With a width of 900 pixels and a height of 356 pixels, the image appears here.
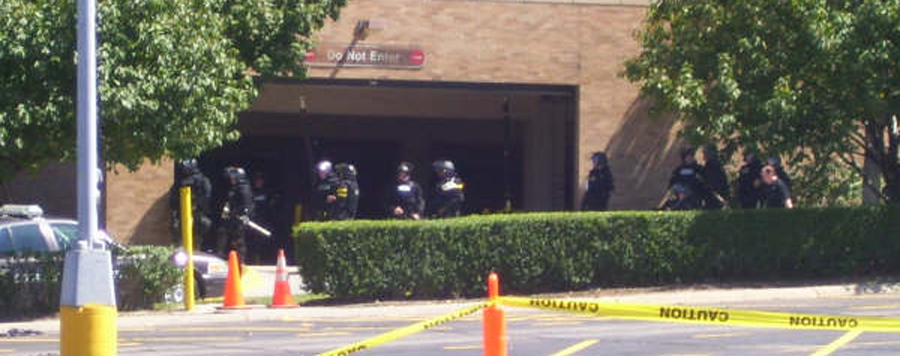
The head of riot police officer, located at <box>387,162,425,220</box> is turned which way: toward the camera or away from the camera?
toward the camera

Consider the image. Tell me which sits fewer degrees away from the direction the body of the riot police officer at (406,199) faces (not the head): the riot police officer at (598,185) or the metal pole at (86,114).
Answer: the metal pole

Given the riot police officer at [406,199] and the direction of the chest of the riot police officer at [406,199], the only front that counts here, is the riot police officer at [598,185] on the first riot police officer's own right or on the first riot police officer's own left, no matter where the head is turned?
on the first riot police officer's own left

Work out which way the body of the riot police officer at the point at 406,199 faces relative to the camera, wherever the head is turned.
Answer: toward the camera

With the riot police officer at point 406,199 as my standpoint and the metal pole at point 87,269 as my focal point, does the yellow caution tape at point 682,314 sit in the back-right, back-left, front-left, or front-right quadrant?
front-left

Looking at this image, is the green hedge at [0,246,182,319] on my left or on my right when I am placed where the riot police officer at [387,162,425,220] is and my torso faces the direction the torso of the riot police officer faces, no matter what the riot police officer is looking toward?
on my right
